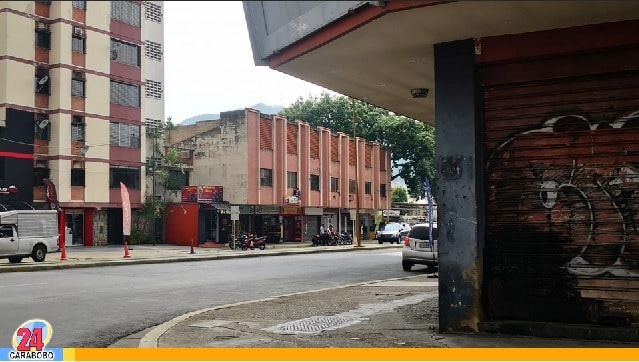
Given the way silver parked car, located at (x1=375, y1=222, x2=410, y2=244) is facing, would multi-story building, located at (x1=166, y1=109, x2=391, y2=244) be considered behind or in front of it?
in front

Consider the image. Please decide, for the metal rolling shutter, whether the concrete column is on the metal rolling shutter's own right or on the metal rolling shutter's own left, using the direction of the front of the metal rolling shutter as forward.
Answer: on the metal rolling shutter's own right

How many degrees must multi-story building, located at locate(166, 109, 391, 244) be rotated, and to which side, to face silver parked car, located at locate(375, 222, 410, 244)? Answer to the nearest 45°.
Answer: approximately 45° to its left

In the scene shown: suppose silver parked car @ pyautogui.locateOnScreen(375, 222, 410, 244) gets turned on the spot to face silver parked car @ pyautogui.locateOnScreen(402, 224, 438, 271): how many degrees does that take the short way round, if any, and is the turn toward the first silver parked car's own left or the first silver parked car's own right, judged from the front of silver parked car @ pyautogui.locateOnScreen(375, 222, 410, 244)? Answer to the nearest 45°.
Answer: approximately 45° to the first silver parked car's own left

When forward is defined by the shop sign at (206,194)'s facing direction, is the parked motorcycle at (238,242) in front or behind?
in front
